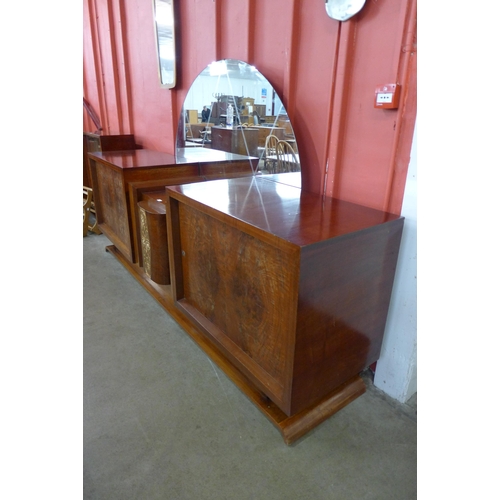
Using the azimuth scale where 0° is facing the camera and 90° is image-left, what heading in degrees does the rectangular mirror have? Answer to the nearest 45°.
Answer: approximately 45°

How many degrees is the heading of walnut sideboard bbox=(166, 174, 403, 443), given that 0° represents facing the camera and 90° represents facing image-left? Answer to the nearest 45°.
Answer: approximately 45°

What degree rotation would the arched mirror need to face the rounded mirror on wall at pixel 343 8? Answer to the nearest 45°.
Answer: approximately 90° to its left

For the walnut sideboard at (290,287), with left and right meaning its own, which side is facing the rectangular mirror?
right

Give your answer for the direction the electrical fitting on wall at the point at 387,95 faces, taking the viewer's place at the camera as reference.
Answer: facing the viewer and to the left of the viewer

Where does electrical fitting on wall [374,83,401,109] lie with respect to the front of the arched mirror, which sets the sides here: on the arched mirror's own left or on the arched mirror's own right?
on the arched mirror's own left
